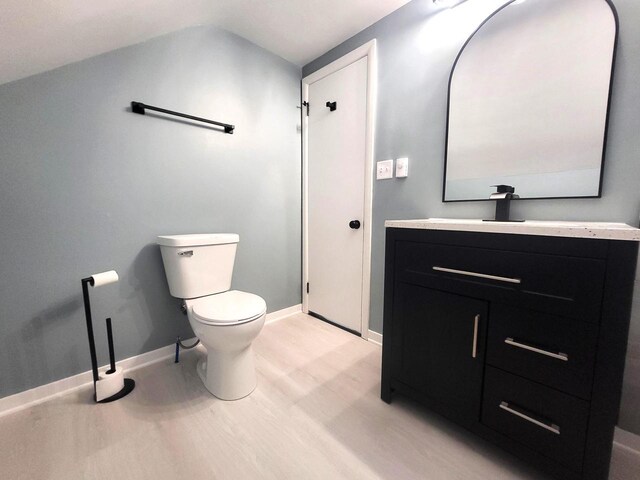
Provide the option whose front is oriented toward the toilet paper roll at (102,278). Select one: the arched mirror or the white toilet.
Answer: the arched mirror

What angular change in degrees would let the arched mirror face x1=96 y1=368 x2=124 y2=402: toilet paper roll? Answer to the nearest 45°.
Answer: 0° — it already faces it

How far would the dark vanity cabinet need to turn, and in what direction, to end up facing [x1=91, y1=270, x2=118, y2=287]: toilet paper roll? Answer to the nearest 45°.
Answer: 0° — it already faces it

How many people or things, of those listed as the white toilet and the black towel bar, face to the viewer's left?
0

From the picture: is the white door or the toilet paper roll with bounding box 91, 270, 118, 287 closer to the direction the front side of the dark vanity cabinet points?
the toilet paper roll

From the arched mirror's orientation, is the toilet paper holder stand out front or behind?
out front

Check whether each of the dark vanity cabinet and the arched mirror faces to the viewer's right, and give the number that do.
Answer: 0

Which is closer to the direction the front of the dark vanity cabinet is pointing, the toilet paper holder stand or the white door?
the toilet paper holder stand

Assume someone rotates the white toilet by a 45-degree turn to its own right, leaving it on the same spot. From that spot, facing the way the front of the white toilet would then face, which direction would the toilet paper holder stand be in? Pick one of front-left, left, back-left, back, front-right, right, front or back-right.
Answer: right

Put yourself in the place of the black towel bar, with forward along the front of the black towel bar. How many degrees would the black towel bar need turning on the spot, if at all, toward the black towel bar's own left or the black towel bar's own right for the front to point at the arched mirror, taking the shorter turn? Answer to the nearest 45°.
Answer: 0° — it already faces it
